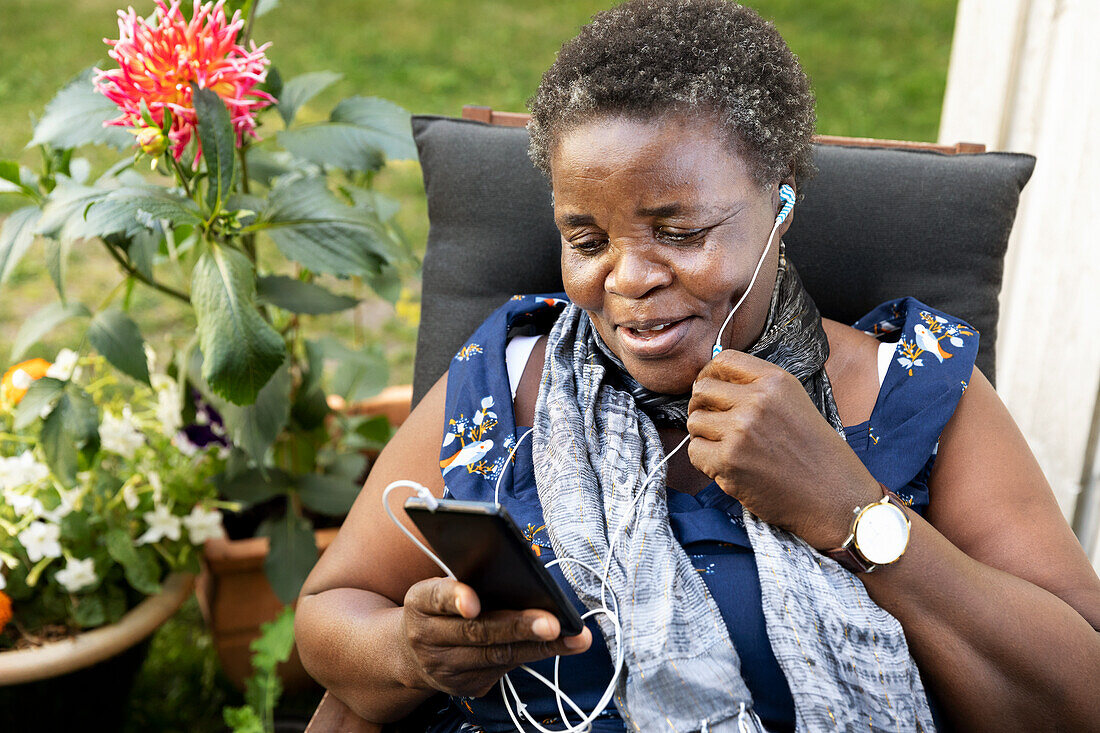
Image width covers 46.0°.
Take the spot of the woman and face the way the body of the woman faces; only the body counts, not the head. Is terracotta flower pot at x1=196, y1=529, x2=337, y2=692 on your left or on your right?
on your right

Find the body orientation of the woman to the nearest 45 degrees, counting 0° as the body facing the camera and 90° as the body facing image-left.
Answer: approximately 0°

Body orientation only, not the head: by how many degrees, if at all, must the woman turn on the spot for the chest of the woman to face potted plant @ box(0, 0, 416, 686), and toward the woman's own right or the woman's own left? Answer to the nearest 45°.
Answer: approximately 135° to the woman's own right

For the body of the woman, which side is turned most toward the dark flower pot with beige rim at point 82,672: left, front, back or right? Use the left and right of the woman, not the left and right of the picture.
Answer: right

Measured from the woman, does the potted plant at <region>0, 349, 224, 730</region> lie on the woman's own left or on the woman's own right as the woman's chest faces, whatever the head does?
on the woman's own right
